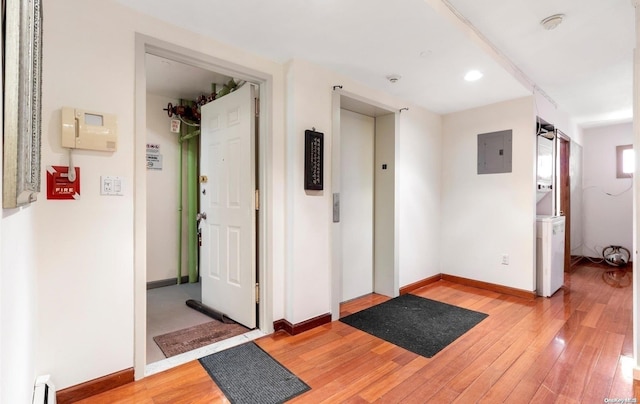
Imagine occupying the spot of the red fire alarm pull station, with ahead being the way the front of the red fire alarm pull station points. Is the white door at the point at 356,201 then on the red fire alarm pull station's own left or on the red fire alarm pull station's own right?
on the red fire alarm pull station's own left

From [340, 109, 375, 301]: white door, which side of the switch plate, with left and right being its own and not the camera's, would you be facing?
left

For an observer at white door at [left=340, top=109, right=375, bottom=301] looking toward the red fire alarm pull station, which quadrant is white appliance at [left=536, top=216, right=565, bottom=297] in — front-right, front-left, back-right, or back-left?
back-left

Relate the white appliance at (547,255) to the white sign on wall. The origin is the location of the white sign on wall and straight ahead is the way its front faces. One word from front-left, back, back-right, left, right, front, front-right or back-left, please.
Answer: front-left

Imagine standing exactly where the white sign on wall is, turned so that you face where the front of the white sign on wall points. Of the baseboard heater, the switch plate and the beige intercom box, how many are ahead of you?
3

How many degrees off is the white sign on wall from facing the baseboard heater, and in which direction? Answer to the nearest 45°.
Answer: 0° — it already faces it
